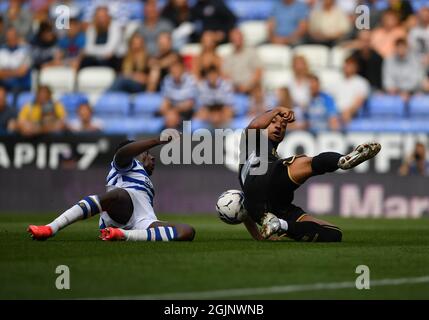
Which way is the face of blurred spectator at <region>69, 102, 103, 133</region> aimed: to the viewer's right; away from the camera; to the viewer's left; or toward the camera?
toward the camera

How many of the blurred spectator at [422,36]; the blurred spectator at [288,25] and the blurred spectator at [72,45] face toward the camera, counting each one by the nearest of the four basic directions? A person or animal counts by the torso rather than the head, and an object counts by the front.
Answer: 3

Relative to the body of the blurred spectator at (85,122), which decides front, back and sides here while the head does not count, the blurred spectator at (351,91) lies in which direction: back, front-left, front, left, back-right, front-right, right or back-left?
left

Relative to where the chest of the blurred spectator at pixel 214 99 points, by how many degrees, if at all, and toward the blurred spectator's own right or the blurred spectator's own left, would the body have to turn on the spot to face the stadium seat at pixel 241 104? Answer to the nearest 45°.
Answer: approximately 135° to the blurred spectator's own left

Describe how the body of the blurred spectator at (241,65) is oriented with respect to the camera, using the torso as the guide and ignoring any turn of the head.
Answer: toward the camera

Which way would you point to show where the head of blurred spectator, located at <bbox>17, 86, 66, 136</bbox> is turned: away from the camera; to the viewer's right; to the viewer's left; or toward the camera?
toward the camera

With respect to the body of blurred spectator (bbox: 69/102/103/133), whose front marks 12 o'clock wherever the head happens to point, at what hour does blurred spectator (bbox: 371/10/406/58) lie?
blurred spectator (bbox: 371/10/406/58) is roughly at 9 o'clock from blurred spectator (bbox: 69/102/103/133).

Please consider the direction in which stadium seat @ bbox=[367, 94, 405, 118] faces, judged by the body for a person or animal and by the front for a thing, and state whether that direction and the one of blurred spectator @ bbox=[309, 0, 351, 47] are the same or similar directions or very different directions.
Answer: same or similar directions

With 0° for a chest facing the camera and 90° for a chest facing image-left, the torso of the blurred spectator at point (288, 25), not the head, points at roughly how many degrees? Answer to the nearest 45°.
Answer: approximately 0°

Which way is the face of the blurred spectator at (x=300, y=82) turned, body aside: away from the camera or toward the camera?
toward the camera

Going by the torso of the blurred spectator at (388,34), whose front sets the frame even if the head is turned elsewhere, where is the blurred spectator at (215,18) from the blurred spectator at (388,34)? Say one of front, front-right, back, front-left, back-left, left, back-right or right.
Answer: right

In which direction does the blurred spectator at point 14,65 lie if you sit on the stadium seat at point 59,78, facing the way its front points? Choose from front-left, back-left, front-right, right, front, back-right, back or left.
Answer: right

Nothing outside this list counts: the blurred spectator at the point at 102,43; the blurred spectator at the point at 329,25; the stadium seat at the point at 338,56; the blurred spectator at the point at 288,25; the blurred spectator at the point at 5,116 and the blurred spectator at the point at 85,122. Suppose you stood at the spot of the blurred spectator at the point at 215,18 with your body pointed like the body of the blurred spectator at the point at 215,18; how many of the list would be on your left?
3

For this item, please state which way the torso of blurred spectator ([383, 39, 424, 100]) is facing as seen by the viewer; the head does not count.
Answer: toward the camera

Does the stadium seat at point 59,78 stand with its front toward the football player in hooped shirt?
yes
